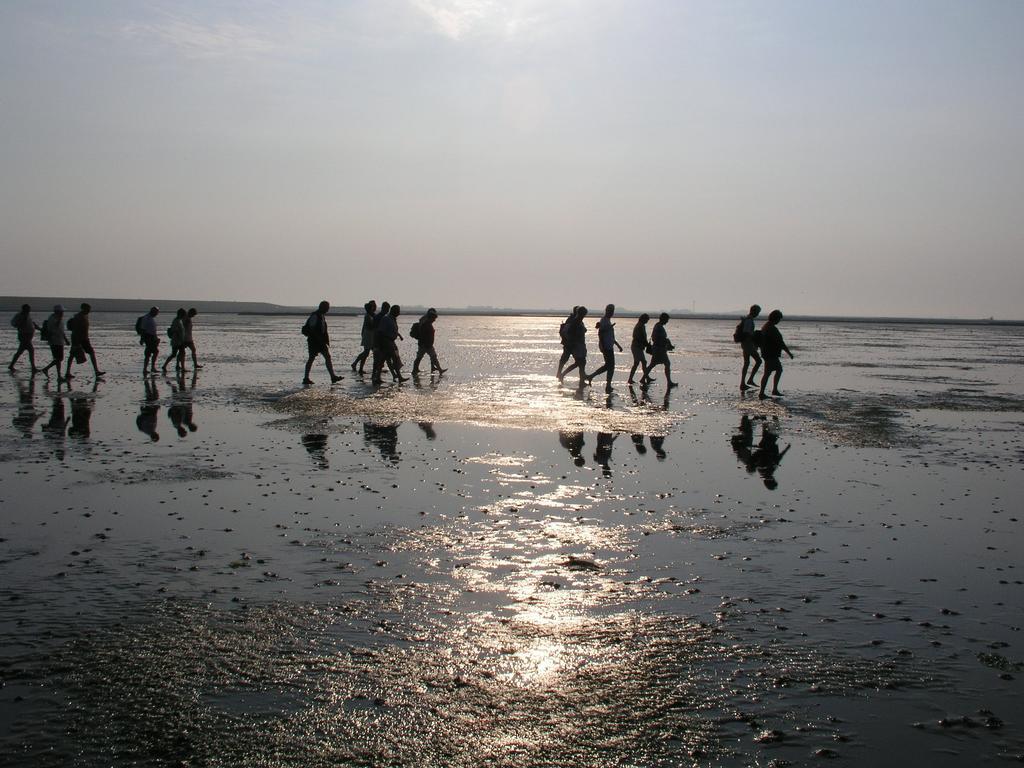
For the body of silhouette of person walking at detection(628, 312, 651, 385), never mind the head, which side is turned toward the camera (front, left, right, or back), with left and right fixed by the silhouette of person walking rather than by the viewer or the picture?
right

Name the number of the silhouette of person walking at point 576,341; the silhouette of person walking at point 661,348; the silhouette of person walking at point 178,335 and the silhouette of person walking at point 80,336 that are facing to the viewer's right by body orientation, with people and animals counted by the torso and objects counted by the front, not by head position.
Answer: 4

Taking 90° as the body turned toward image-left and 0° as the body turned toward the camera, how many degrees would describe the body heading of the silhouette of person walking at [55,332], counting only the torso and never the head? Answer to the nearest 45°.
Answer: approximately 270°

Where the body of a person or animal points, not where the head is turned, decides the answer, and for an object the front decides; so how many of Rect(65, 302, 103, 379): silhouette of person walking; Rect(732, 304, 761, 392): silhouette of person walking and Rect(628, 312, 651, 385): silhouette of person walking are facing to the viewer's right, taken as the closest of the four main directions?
3

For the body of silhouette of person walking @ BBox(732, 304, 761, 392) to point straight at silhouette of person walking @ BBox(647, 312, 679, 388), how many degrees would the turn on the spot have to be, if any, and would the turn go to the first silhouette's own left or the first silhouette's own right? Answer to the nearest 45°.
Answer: approximately 180°

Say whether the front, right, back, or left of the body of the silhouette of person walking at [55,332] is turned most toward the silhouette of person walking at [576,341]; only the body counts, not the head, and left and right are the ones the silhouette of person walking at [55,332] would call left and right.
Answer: front

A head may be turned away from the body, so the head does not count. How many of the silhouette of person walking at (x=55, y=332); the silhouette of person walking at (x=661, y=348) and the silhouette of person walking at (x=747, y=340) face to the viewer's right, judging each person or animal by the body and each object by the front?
3

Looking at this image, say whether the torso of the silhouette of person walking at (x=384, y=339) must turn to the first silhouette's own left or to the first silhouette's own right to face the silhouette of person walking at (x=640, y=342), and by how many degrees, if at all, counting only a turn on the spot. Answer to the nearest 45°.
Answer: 0° — they already face them

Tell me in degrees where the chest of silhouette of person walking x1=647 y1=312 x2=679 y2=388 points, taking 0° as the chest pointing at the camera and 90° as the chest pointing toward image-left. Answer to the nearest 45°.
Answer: approximately 270°

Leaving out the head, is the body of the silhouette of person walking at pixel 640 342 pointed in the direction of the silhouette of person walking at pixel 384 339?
no

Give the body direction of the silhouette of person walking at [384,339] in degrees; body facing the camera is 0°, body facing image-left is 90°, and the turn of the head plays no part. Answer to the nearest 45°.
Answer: approximately 270°

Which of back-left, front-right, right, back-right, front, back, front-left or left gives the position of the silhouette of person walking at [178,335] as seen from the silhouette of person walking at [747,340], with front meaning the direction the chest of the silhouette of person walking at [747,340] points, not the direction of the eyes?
back

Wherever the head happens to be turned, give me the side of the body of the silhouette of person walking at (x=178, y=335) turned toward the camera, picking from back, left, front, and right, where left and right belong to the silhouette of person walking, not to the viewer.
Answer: right

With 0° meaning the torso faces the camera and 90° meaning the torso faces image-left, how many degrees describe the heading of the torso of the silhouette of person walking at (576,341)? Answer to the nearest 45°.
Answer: approximately 270°

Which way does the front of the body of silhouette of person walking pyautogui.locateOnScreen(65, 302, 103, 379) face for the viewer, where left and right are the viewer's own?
facing to the right of the viewer

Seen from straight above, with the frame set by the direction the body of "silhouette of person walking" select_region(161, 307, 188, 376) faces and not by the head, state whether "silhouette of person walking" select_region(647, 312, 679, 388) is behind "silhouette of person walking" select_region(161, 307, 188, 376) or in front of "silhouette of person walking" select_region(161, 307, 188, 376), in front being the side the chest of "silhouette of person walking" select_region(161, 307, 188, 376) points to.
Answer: in front

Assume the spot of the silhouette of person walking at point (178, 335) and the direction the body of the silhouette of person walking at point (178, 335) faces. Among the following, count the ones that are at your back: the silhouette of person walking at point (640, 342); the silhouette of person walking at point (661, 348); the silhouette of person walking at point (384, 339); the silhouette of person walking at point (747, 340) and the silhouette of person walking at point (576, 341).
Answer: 0

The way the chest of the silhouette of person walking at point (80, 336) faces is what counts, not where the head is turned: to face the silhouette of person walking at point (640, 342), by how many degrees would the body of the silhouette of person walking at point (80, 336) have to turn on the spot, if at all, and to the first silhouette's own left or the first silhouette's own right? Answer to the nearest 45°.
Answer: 0° — they already face them

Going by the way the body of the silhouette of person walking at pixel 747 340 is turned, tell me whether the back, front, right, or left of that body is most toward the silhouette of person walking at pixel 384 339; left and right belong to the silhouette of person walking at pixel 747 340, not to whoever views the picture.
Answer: back

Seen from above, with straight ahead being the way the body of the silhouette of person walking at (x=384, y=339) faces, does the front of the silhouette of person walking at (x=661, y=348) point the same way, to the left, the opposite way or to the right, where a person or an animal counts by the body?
the same way

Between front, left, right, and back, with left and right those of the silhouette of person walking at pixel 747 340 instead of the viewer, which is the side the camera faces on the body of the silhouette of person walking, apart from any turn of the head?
right

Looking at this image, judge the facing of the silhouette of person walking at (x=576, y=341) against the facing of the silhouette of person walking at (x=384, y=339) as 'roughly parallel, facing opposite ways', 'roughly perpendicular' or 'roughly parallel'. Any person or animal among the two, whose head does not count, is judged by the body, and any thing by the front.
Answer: roughly parallel

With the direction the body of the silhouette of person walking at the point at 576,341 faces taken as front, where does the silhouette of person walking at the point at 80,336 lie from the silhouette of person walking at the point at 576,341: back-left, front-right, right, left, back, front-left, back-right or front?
back
